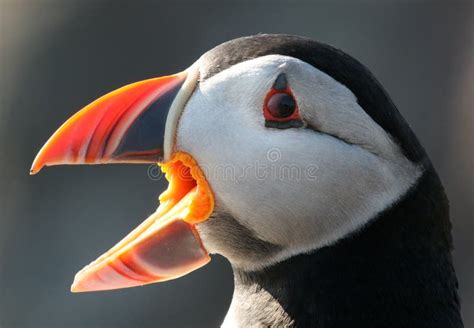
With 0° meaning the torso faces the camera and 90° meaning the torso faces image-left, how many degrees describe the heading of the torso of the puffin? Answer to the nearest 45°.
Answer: approximately 90°
